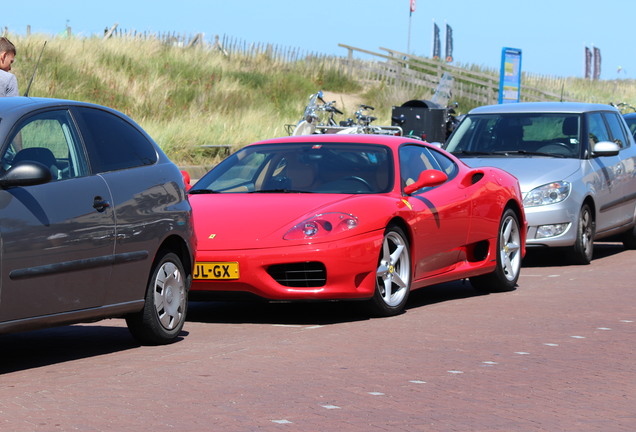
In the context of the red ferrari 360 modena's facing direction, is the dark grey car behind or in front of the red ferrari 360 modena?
in front

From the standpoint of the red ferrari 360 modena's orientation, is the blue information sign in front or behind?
behind

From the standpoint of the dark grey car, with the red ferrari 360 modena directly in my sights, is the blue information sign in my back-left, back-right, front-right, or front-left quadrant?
front-left

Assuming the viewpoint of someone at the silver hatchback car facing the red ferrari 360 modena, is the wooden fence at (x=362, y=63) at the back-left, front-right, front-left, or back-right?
back-right

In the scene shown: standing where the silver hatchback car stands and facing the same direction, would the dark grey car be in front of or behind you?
in front

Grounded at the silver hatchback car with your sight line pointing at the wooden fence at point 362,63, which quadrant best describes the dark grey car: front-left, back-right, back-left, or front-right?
back-left

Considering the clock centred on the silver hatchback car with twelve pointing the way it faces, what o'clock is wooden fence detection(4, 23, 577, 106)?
The wooden fence is roughly at 4 o'clock from the silver hatchback car.

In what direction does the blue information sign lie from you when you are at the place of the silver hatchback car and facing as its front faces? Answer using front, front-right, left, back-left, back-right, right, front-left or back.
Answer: back-right

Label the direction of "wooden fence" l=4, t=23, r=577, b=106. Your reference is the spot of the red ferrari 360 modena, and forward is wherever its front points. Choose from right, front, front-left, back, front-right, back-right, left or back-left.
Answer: back-right

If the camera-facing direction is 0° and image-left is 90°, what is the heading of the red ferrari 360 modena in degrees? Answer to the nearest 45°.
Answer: approximately 45°

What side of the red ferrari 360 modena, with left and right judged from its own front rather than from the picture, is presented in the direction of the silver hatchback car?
back

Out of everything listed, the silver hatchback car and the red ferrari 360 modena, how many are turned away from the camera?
0
